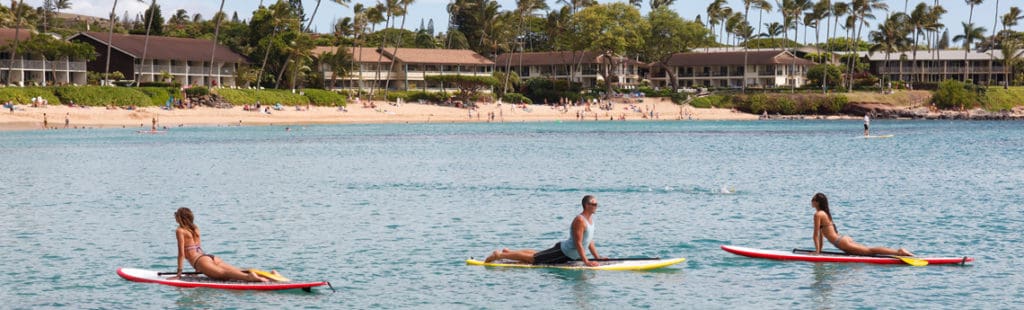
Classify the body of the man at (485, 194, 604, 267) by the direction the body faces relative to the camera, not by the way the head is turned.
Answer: to the viewer's right

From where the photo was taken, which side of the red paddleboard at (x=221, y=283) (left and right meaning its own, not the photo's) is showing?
left

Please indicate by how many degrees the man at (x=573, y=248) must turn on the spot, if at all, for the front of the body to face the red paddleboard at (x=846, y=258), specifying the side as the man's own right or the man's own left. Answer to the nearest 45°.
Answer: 0° — they already face it

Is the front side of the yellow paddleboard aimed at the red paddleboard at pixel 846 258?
yes

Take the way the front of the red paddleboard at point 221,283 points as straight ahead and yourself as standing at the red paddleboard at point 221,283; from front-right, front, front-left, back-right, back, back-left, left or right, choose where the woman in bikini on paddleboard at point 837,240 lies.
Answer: back

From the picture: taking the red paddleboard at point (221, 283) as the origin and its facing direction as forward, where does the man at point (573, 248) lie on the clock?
The man is roughly at 6 o'clock from the red paddleboard.

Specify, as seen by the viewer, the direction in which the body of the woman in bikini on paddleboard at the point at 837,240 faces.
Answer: to the viewer's left

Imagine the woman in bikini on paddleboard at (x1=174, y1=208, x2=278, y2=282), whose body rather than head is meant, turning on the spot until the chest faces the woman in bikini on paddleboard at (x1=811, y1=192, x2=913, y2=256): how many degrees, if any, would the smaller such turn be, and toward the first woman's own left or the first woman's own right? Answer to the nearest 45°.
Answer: approximately 135° to the first woman's own right

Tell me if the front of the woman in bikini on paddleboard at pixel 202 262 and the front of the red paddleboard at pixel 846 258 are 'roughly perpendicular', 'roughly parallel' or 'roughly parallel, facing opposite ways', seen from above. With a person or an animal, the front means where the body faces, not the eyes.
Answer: roughly parallel

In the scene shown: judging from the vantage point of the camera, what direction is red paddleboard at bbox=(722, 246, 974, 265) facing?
facing to the left of the viewer

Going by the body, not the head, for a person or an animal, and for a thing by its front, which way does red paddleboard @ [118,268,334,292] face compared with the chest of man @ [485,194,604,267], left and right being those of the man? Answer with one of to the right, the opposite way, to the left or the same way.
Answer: the opposite way

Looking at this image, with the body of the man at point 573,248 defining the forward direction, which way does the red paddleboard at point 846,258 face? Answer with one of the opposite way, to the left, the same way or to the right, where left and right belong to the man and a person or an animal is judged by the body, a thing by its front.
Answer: the opposite way

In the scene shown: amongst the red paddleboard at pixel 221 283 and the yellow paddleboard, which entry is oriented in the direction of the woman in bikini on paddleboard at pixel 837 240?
the yellow paddleboard

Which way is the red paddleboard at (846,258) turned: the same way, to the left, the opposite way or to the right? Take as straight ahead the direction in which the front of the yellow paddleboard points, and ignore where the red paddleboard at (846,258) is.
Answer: the opposite way

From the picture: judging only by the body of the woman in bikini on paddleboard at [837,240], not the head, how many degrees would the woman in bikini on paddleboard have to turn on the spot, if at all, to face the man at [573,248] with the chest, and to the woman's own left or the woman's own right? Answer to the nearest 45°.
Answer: approximately 45° to the woman's own left

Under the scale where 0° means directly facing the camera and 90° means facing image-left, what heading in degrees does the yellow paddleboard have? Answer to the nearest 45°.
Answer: approximately 270°

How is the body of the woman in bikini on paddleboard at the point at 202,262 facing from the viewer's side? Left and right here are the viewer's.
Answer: facing away from the viewer and to the left of the viewer

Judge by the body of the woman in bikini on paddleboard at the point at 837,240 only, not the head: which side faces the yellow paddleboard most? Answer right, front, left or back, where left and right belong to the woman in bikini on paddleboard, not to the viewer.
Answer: front

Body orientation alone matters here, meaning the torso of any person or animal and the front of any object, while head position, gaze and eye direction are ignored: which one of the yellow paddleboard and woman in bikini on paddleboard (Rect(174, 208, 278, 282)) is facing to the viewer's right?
the yellow paddleboard
